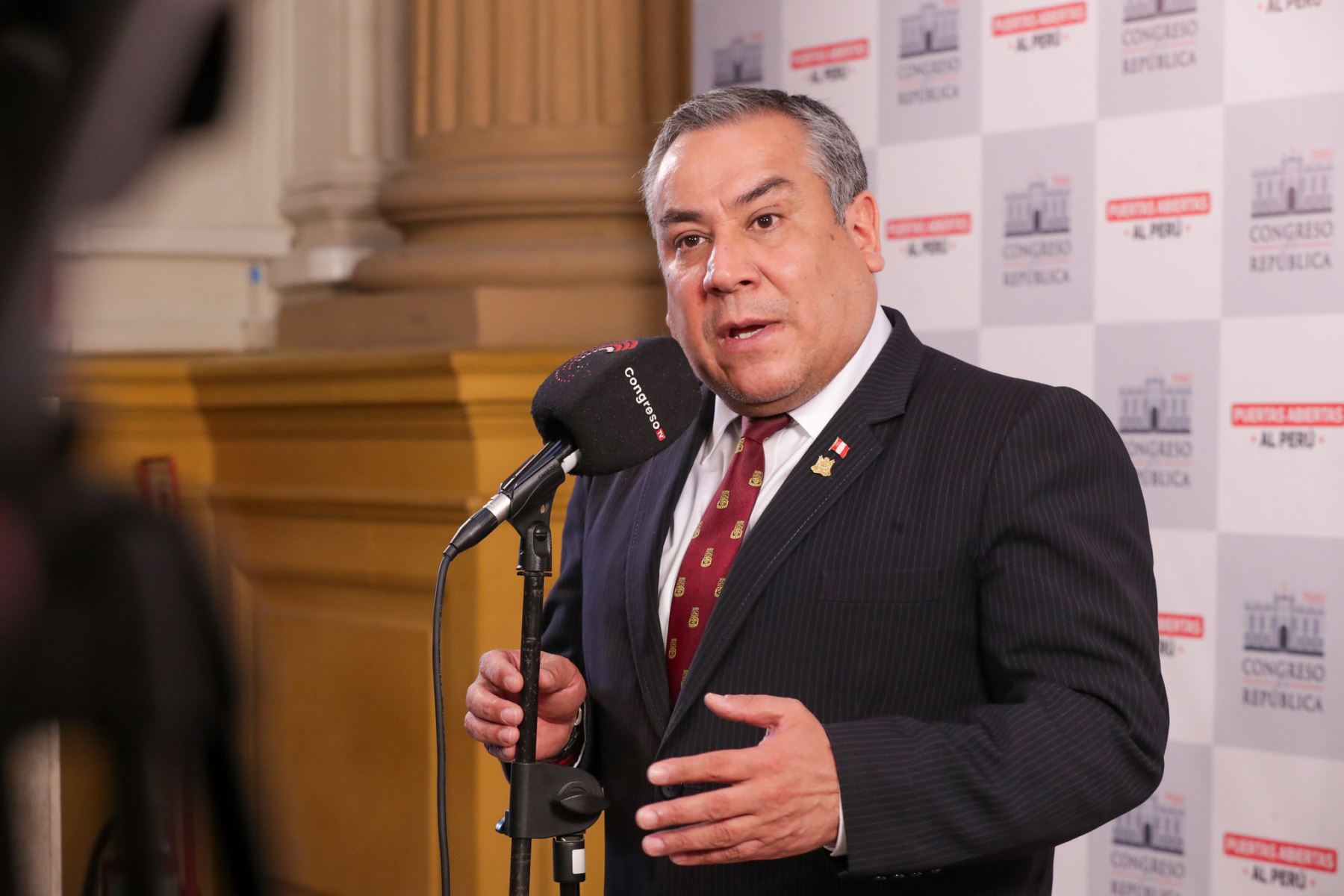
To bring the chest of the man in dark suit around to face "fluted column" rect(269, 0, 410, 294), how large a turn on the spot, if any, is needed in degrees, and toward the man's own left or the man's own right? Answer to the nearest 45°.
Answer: approximately 90° to the man's own right

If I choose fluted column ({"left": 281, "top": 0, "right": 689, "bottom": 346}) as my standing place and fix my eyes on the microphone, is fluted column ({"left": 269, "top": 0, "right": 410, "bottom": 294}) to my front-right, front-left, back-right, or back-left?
back-right

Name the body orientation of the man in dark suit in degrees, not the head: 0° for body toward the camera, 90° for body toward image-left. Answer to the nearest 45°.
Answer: approximately 45°

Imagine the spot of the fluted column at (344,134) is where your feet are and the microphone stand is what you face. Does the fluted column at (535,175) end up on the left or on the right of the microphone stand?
left
